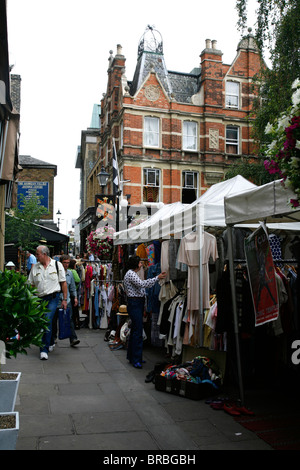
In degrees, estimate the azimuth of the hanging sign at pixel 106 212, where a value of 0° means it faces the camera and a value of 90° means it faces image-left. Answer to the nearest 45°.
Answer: approximately 0°

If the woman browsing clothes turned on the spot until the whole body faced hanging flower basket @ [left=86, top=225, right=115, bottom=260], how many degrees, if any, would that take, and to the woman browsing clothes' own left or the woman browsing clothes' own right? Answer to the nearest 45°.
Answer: approximately 90° to the woman browsing clothes' own left

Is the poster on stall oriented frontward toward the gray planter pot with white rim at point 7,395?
yes

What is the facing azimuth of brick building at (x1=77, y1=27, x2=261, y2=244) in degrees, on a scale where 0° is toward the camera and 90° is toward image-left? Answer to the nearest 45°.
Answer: approximately 0°

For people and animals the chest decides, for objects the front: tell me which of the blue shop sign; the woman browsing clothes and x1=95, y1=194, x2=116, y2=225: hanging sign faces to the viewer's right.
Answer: the woman browsing clothes

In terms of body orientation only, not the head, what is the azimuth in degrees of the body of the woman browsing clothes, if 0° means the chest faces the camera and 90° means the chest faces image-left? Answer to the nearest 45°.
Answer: approximately 270°

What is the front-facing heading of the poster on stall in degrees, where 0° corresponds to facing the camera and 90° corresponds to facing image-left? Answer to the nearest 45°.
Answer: approximately 45°
